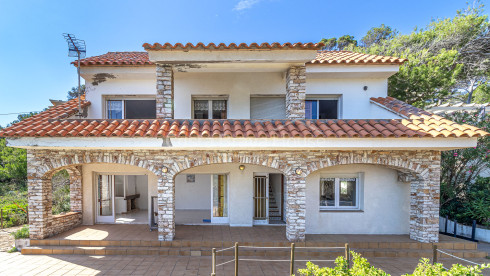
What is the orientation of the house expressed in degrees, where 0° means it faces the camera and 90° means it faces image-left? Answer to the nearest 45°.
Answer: approximately 0°

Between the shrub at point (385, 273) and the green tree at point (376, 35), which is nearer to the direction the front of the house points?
the shrub

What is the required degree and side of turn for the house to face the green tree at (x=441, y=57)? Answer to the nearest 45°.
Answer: approximately 135° to its left
